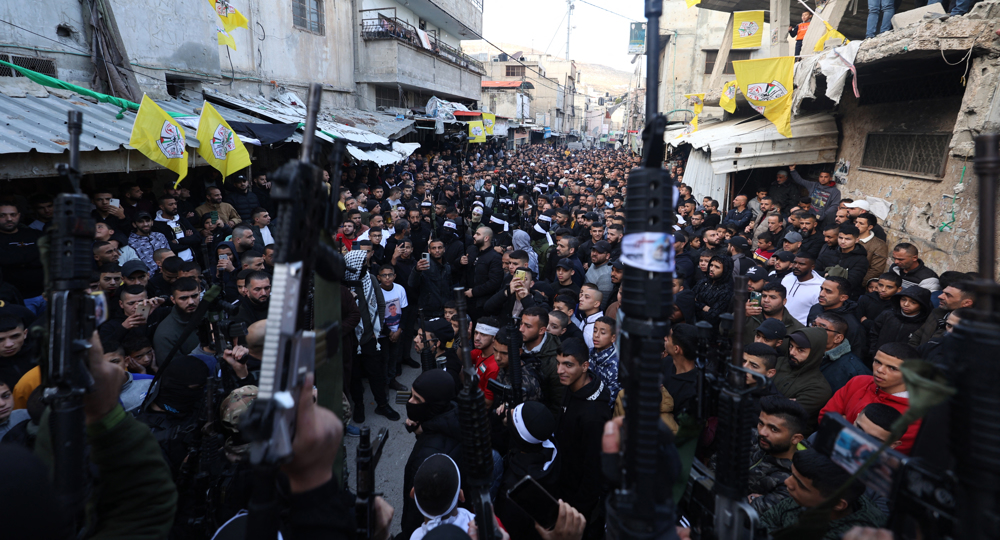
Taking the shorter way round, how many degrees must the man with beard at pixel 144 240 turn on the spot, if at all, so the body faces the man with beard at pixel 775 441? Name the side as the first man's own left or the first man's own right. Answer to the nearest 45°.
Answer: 0° — they already face them

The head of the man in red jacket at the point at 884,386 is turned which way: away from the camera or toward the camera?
toward the camera

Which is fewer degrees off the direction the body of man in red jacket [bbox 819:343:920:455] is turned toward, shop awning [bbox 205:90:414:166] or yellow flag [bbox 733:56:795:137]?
the shop awning

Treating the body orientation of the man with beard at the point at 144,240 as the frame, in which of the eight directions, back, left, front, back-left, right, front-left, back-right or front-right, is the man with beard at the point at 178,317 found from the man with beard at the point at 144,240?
front-right

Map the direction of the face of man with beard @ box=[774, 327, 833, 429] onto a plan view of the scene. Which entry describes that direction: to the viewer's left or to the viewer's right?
to the viewer's left

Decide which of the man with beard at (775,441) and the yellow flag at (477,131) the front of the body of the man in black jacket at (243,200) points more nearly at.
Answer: the man with beard

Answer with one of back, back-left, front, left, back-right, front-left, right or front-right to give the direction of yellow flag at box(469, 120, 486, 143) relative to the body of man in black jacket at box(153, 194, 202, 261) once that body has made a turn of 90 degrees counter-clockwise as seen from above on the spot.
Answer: front

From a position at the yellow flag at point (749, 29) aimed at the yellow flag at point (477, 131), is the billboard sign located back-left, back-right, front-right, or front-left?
front-right

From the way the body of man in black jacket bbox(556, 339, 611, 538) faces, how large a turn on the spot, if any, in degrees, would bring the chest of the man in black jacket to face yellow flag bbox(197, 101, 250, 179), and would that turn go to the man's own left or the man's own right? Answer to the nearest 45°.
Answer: approximately 90° to the man's own right

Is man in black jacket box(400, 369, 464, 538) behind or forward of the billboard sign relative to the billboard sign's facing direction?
forward

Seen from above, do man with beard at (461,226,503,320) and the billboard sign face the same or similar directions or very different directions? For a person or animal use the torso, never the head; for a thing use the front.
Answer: same or similar directions

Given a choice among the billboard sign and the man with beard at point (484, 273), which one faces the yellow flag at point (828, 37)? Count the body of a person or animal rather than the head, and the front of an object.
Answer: the billboard sign

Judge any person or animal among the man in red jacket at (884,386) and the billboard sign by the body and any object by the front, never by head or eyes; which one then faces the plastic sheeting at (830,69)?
the billboard sign

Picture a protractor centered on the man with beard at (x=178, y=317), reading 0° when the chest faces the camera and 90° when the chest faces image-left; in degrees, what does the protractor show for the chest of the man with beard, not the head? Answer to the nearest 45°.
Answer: approximately 315°
